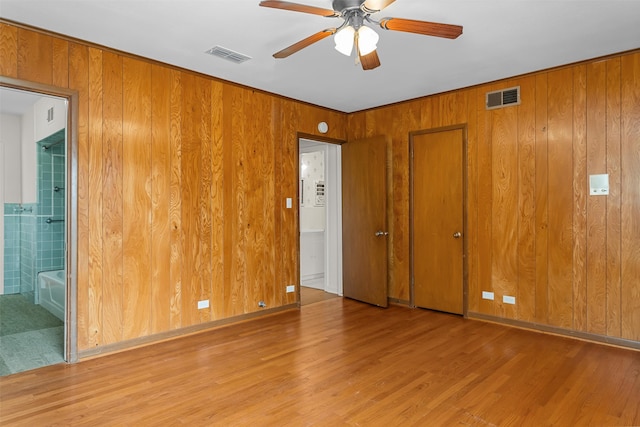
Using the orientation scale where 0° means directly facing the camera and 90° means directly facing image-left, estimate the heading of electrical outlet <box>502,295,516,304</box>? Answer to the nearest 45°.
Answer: approximately 0°

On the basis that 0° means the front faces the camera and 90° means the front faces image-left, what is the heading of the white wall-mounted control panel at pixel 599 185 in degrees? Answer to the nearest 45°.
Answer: approximately 0°

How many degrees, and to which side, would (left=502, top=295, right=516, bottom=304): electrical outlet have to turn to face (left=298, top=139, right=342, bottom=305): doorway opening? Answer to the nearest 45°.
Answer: approximately 90° to its right

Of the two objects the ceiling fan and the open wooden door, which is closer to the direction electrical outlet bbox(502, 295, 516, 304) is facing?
the ceiling fan

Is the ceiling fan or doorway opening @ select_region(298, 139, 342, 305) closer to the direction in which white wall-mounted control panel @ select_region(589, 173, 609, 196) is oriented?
the ceiling fan

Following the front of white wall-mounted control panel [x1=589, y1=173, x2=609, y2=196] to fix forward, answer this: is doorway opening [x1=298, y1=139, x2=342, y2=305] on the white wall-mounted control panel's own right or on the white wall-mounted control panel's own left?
on the white wall-mounted control panel's own right

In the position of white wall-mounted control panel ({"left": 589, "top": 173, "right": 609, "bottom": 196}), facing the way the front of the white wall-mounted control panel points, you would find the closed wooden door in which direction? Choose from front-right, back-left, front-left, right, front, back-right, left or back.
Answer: right

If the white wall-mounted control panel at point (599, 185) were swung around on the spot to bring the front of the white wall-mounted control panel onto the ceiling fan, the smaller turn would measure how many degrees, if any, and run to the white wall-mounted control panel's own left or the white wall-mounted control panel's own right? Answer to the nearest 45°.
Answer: approximately 45° to the white wall-mounted control panel's own right

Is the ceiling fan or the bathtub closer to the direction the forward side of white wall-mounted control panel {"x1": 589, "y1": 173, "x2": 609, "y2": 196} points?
the ceiling fan
